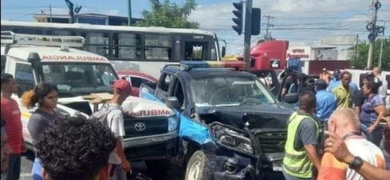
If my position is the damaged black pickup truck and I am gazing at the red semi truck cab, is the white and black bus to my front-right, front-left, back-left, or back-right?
front-left

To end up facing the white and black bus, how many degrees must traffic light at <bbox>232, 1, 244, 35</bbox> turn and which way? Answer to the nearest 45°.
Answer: approximately 45° to its right

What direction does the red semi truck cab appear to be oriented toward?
to the viewer's left

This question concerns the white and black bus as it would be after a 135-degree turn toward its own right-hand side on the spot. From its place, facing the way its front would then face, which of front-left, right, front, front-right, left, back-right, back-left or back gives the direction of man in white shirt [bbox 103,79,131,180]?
front-left

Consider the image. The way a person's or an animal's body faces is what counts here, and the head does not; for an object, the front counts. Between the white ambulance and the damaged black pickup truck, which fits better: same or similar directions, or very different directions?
same or similar directions

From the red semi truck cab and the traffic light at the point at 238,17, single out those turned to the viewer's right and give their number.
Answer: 0

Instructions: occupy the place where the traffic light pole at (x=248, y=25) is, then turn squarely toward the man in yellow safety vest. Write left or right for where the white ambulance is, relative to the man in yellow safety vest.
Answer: right

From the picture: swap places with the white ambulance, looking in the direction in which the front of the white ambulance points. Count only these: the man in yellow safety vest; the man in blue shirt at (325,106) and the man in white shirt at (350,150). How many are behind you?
0
